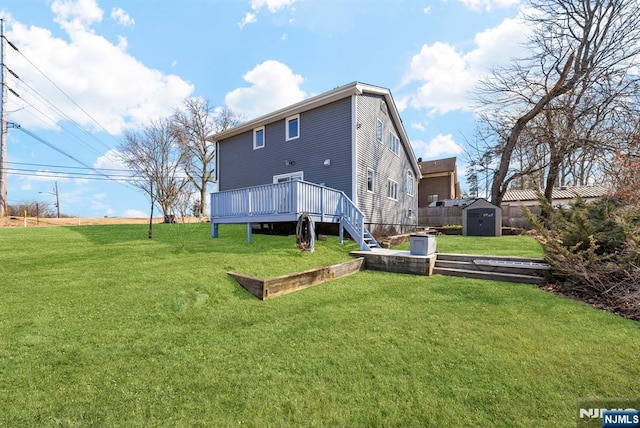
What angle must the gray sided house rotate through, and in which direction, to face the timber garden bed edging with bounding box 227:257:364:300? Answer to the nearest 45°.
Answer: approximately 135° to its right

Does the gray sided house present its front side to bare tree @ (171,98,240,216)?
no

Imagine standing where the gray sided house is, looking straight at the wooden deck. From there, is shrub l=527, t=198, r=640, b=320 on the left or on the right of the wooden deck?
left

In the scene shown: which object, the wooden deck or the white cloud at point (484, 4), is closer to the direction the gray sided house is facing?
the white cloud

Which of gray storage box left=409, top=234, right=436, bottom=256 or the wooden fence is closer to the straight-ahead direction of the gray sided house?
the wooden fence

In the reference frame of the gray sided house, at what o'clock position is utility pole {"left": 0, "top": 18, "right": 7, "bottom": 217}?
The utility pole is roughly at 8 o'clock from the gray sided house.

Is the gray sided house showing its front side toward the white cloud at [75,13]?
no

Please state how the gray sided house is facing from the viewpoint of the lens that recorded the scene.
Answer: facing away from the viewer and to the right of the viewer

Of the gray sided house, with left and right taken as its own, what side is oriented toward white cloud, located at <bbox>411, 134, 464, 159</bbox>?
front

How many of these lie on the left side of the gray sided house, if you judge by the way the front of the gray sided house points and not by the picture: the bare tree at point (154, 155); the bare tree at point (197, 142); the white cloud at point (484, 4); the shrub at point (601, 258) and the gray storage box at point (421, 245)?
2

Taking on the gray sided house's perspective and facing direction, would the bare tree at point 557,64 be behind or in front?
in front
